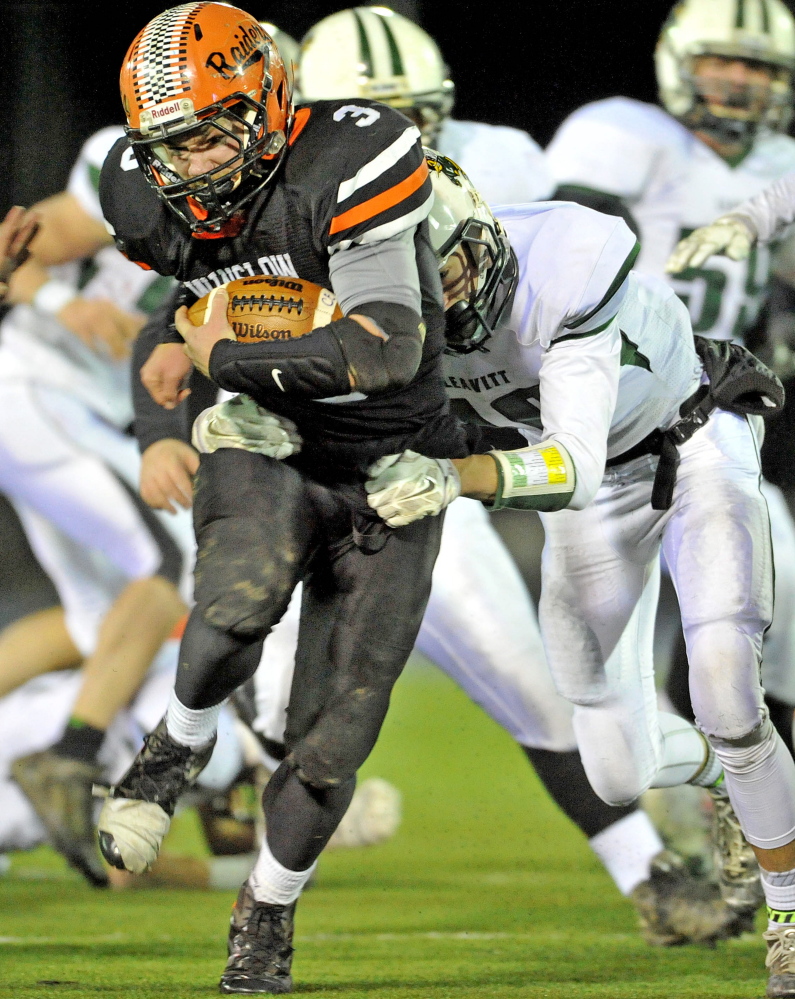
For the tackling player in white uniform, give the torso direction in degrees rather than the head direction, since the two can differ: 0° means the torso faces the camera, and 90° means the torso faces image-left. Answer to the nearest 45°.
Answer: approximately 45°

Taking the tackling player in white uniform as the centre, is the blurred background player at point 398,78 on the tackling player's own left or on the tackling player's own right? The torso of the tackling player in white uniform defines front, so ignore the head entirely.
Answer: on the tackling player's own right

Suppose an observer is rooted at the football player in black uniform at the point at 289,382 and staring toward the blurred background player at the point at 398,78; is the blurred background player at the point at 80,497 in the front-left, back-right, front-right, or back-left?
front-left

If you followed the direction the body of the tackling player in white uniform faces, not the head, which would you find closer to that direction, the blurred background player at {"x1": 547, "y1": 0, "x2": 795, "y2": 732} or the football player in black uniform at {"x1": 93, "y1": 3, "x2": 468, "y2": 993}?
the football player in black uniform

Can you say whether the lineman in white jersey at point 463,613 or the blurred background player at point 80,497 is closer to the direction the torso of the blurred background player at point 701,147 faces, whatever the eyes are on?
the lineman in white jersey

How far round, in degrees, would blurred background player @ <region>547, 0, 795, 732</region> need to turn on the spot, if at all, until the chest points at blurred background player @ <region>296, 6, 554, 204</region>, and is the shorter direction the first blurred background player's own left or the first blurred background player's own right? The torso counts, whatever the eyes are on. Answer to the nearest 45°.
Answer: approximately 90° to the first blurred background player's own right

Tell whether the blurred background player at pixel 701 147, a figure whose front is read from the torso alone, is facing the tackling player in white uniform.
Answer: yes

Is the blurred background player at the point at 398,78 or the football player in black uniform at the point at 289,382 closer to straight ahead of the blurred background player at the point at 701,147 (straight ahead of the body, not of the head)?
the football player in black uniform

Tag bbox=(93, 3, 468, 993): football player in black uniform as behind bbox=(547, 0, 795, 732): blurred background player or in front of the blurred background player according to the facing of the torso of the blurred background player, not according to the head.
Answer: in front

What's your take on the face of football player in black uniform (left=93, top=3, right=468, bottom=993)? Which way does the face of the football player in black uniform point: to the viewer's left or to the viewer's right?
to the viewer's left

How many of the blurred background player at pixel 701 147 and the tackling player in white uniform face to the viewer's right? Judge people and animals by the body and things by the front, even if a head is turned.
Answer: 0

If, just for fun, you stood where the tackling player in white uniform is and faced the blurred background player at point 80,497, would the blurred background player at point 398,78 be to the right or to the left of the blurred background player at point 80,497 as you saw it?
right

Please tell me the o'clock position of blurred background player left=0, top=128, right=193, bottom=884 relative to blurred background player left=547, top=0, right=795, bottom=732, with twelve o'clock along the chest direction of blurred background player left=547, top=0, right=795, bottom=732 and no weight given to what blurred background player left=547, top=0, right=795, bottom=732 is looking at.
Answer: blurred background player left=0, top=128, right=193, bottom=884 is roughly at 2 o'clock from blurred background player left=547, top=0, right=795, bottom=732.

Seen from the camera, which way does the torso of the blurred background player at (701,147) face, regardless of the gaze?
toward the camera
